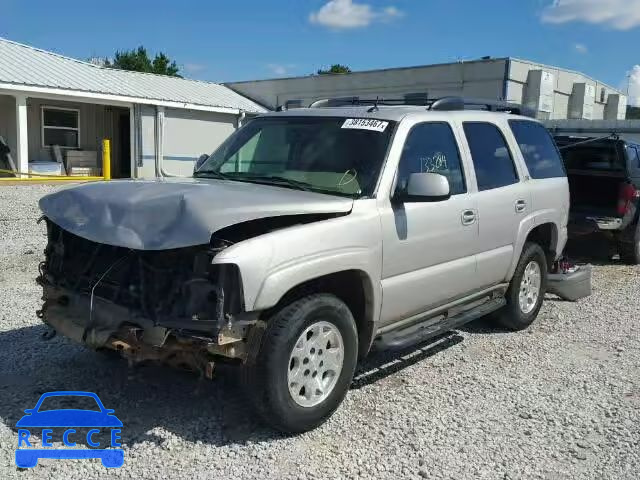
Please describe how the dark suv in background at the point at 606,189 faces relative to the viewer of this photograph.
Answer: facing away from the viewer and to the right of the viewer

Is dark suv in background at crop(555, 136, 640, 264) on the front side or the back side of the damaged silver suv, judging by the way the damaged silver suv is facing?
on the back side

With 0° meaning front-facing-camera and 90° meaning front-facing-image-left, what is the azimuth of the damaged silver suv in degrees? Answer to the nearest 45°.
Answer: approximately 45°

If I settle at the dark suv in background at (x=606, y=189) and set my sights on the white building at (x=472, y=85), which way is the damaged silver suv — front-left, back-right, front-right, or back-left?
back-left

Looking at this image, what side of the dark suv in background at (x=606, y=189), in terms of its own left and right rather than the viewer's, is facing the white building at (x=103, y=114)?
left

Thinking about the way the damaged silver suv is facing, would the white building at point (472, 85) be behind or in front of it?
behind

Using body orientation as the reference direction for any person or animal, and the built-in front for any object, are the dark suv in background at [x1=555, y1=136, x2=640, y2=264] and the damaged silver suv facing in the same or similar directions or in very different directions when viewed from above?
very different directions

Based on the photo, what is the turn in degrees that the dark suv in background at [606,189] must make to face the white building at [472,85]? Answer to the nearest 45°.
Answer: approximately 45° to its left
